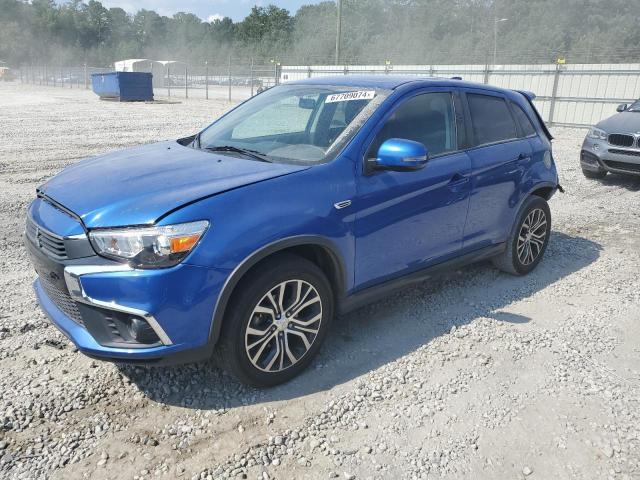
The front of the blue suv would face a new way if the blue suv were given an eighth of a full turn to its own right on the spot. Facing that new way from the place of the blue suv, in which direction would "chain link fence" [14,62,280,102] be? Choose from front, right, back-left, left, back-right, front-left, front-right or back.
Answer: right

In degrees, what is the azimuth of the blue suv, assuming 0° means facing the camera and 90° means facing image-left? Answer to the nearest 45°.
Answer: approximately 45°

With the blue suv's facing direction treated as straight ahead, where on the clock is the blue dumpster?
The blue dumpster is roughly at 4 o'clock from the blue suv.

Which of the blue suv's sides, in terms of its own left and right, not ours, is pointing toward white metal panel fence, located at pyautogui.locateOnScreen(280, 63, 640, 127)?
back

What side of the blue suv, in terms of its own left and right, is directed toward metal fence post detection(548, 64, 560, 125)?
back
